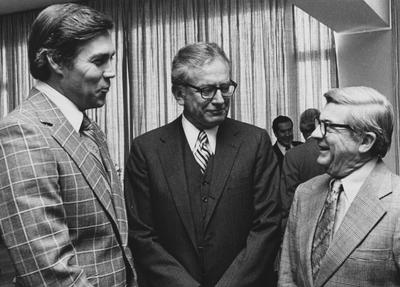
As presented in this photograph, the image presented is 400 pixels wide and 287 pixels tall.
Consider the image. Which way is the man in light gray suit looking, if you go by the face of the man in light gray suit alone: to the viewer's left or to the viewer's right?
to the viewer's left

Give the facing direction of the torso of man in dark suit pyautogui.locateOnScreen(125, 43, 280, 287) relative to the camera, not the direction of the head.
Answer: toward the camera

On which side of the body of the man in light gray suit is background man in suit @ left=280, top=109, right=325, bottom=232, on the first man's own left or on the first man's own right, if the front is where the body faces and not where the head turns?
on the first man's own right

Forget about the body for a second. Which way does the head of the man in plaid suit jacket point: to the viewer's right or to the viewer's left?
to the viewer's right

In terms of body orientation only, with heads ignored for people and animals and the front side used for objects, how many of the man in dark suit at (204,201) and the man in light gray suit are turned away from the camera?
0

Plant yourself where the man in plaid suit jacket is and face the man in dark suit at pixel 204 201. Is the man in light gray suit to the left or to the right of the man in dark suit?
right

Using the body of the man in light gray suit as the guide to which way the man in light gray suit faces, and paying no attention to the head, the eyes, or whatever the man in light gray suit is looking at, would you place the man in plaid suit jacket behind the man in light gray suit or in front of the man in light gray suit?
in front

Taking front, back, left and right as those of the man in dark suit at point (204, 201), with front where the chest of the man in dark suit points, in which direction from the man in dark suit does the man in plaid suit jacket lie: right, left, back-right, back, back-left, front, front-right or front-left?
front-right

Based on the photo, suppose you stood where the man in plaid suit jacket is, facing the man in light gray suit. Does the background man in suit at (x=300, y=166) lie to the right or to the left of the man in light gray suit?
left

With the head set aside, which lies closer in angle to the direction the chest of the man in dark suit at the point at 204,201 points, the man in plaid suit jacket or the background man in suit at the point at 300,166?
the man in plaid suit jacket

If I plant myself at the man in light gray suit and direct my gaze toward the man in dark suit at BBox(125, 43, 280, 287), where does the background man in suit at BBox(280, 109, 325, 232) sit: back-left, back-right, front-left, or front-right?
front-right
